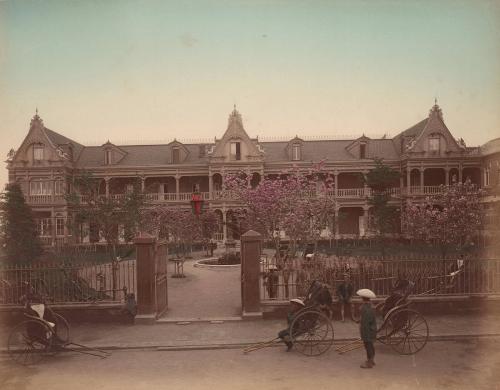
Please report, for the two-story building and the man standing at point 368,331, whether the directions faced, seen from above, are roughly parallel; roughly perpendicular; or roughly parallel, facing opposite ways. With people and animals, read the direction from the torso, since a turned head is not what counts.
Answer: roughly perpendicular

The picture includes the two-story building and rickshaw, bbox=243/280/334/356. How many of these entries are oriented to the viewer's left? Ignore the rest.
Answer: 1

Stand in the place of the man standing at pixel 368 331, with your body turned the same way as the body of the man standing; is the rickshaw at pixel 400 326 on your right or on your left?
on your right

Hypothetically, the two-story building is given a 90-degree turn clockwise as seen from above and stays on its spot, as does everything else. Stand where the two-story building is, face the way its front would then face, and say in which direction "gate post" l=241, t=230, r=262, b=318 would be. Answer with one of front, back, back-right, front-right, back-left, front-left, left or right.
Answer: left

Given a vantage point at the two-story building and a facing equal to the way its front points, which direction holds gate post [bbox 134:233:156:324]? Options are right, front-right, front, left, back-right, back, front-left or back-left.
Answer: front

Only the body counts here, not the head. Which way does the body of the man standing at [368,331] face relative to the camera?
to the viewer's left

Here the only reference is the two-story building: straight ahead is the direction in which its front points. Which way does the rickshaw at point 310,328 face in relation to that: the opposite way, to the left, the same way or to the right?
to the right

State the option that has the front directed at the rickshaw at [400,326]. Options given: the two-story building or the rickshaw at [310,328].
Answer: the two-story building

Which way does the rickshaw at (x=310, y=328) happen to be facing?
to the viewer's left

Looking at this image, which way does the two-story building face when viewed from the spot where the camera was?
facing the viewer
